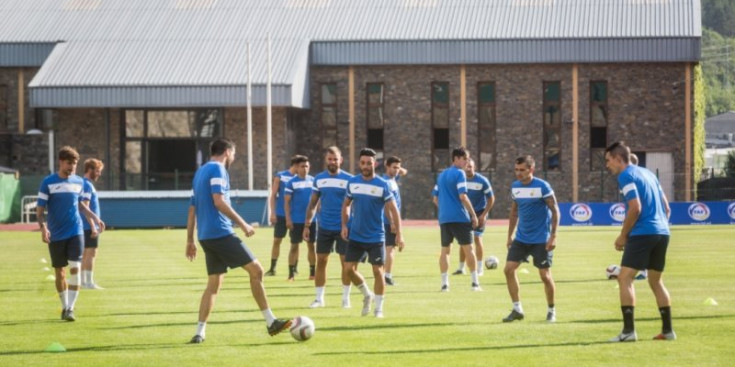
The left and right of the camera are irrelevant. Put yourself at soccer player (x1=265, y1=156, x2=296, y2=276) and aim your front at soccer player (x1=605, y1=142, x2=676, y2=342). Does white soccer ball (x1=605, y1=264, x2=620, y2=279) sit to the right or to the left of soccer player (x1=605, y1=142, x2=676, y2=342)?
left

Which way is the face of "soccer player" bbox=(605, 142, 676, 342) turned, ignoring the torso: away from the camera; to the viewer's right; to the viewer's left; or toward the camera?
to the viewer's left

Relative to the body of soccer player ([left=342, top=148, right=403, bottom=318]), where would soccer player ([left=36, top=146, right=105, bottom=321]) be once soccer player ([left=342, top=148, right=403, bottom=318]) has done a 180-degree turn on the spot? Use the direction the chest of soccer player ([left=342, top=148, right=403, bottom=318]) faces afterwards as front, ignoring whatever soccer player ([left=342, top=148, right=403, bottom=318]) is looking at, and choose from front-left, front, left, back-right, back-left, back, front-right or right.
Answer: left

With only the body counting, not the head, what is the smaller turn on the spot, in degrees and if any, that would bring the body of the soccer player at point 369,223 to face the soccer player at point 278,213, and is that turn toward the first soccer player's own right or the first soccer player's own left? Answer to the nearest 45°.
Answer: approximately 180°

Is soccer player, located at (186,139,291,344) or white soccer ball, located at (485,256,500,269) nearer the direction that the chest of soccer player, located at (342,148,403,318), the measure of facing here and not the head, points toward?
the soccer player

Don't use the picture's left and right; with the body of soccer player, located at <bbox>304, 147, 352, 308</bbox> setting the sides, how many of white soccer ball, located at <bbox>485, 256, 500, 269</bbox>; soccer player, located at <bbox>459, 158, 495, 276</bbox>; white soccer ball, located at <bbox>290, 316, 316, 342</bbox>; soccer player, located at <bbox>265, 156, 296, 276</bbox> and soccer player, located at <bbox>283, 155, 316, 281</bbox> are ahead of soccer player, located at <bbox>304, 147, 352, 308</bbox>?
1

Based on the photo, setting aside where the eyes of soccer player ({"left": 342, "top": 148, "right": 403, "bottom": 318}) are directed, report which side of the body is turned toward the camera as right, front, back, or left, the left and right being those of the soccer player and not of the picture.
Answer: front

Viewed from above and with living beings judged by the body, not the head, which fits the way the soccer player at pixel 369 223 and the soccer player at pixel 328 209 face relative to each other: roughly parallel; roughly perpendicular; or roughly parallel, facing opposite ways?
roughly parallel

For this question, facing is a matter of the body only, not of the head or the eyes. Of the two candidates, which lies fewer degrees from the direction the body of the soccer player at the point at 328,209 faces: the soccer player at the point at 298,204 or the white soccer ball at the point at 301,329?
the white soccer ball

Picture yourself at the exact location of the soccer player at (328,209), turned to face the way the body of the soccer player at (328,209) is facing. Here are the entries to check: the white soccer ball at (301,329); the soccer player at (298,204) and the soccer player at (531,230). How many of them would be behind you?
1

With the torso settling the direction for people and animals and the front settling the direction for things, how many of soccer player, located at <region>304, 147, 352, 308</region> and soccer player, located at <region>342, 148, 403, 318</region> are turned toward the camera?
2
